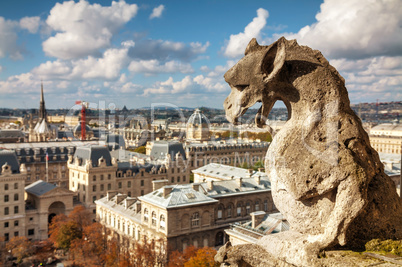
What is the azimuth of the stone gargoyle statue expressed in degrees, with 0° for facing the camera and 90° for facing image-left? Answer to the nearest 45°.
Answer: approximately 90°

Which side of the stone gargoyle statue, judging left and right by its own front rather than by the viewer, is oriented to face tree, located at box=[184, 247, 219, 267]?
right
